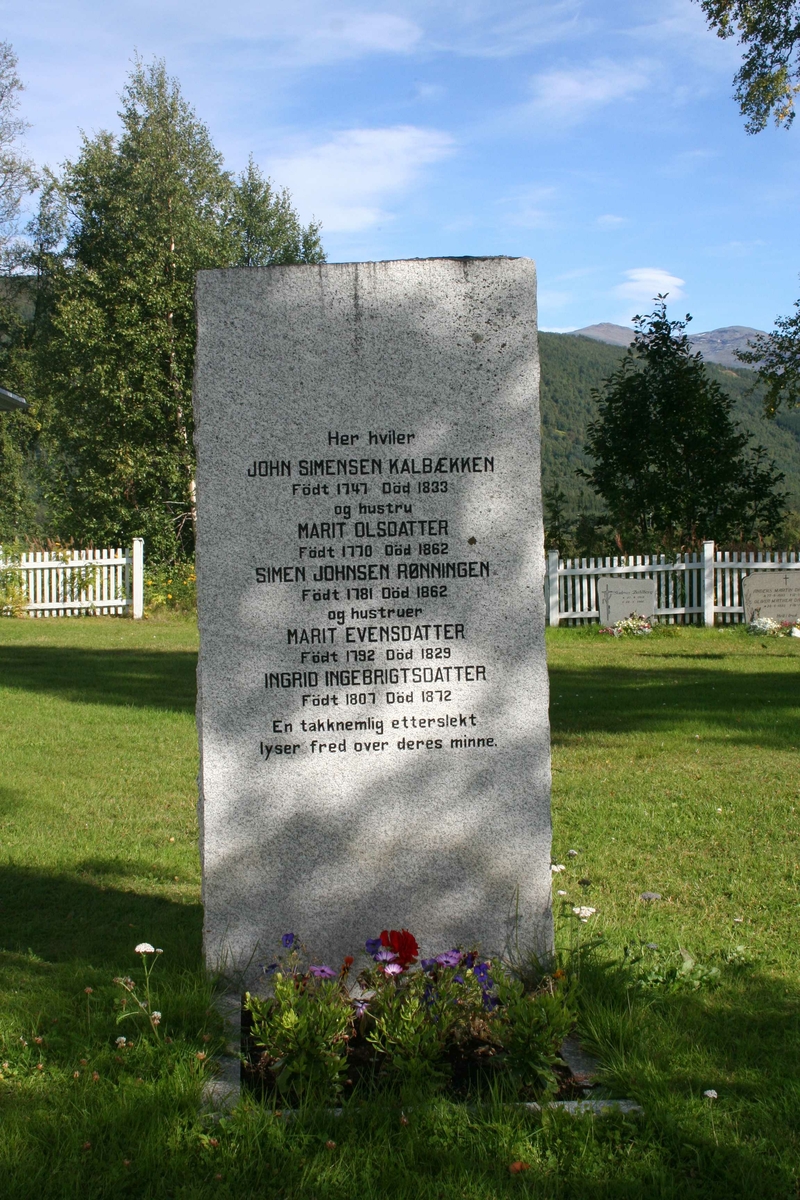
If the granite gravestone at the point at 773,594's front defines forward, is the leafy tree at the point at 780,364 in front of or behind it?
behind

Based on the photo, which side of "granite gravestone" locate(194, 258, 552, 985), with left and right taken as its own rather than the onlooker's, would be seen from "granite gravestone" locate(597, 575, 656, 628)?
back

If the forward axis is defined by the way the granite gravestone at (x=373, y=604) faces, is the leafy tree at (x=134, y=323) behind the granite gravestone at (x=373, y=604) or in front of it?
behind

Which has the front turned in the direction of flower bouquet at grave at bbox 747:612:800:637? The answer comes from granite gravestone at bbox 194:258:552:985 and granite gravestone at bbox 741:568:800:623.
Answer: granite gravestone at bbox 741:568:800:623

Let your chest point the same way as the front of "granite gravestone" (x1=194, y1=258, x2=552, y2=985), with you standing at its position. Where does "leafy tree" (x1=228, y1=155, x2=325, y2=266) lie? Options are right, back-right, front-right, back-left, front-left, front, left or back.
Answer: back

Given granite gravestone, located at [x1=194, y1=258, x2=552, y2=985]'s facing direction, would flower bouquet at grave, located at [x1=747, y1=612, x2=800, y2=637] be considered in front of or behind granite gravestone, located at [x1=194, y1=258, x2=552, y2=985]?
behind

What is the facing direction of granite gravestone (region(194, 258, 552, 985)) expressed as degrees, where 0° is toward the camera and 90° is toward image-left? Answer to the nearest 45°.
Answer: approximately 0°

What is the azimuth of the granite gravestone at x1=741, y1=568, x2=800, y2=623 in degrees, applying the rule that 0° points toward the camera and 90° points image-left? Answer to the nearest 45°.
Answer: approximately 0°

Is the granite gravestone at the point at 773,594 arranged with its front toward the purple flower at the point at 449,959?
yes

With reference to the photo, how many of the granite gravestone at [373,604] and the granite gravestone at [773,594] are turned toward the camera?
2

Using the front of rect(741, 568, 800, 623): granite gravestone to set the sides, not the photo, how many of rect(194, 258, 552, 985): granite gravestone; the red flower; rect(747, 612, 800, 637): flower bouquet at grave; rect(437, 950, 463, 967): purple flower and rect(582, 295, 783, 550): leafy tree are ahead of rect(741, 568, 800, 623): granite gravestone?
4
